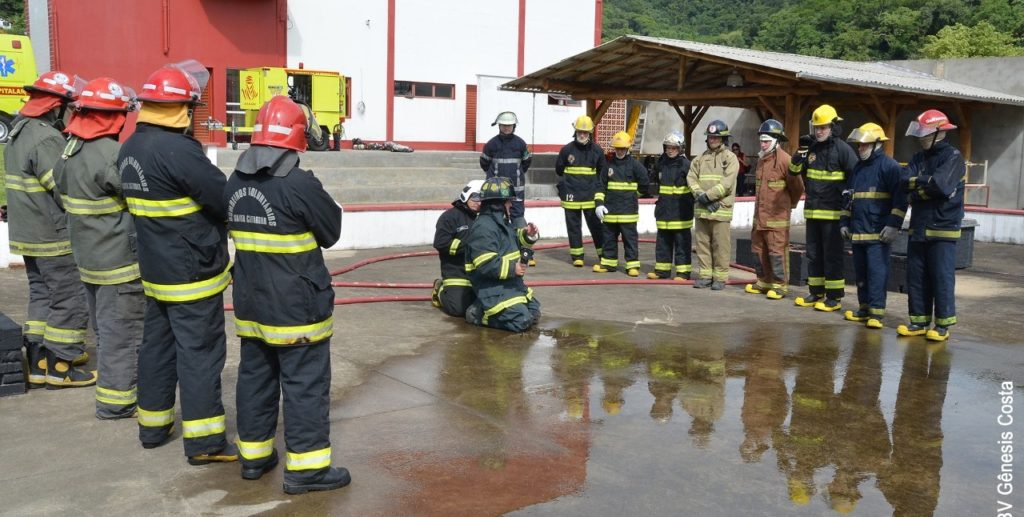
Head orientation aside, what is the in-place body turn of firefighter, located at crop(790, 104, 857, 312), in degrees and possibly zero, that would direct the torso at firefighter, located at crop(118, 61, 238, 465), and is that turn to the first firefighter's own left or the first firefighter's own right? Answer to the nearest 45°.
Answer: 0° — they already face them

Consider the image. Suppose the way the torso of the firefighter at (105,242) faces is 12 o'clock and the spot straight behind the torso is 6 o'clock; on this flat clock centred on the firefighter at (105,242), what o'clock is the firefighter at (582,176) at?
the firefighter at (582,176) is roughly at 12 o'clock from the firefighter at (105,242).

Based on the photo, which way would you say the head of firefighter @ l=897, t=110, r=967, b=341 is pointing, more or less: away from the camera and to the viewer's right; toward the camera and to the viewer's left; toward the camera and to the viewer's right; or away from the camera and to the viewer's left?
toward the camera and to the viewer's left

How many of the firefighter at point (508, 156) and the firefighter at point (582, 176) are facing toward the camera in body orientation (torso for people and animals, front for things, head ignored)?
2

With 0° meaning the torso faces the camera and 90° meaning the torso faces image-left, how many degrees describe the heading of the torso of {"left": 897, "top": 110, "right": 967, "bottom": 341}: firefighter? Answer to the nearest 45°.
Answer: approximately 45°

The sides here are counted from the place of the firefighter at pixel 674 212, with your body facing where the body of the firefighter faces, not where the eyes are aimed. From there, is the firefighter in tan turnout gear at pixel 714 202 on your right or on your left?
on your left

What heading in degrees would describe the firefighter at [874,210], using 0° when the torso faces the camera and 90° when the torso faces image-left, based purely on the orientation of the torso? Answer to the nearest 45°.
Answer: approximately 45°

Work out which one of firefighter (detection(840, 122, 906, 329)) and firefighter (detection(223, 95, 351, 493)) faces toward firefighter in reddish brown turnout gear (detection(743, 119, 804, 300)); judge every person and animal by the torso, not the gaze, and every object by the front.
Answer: firefighter (detection(223, 95, 351, 493))

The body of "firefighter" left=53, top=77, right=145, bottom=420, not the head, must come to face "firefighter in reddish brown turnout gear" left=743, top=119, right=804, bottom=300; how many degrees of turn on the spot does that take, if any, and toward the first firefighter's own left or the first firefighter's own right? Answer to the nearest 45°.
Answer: approximately 45° to the first firefighter's own right

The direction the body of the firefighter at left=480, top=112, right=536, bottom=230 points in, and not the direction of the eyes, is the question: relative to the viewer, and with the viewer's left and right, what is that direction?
facing the viewer

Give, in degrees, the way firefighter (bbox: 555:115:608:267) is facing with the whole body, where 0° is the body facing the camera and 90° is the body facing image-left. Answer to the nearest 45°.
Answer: approximately 0°

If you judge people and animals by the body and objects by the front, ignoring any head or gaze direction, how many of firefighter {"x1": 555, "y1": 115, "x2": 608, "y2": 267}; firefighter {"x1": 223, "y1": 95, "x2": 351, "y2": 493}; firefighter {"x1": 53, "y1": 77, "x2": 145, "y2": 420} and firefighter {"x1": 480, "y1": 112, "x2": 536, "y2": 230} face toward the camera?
2

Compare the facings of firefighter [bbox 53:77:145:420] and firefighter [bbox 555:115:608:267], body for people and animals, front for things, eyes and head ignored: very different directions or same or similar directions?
very different directions

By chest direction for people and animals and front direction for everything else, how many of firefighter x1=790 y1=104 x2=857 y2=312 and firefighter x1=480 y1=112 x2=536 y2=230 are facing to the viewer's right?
0

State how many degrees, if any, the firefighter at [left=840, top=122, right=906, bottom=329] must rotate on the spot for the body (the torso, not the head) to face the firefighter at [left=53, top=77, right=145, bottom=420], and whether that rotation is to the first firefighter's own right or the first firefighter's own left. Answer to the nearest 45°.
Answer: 0° — they already face them

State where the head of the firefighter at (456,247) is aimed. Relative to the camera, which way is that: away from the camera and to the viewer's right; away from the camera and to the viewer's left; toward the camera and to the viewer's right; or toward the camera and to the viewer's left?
toward the camera and to the viewer's right
